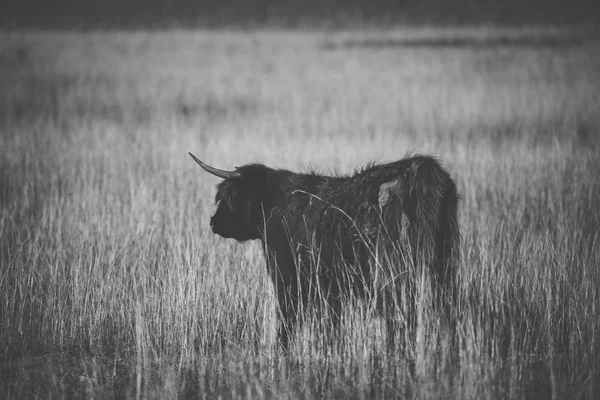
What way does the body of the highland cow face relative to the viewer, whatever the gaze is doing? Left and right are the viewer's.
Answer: facing to the left of the viewer
